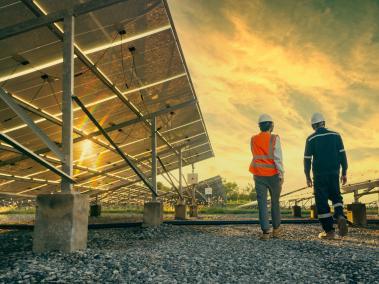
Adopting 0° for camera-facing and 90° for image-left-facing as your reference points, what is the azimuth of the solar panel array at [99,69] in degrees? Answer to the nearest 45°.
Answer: approximately 90°

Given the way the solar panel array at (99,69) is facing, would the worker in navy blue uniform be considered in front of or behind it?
behind

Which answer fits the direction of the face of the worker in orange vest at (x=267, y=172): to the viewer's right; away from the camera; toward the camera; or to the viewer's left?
away from the camera
